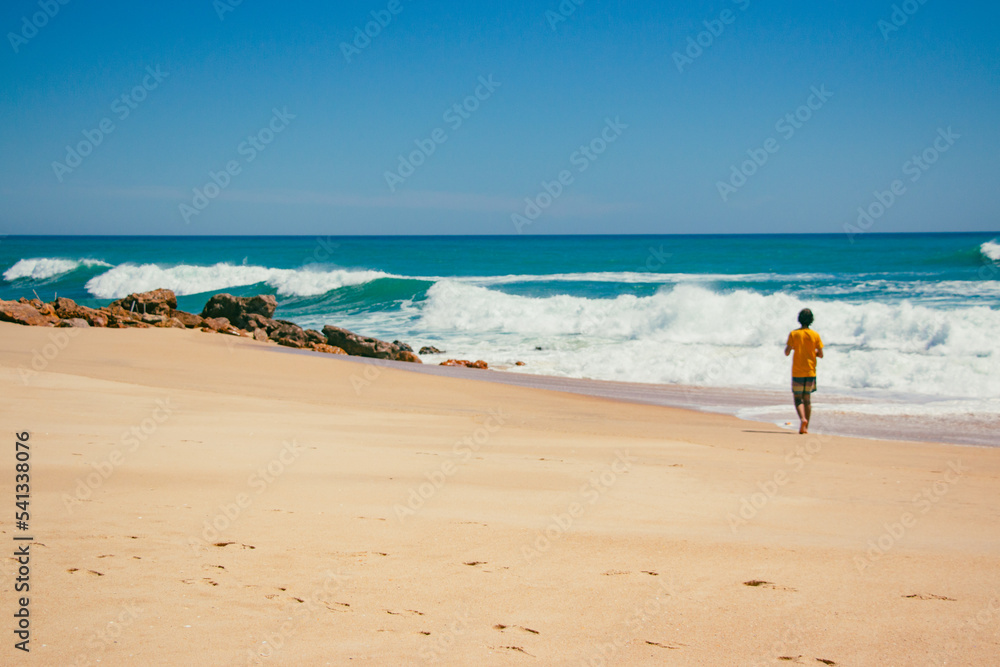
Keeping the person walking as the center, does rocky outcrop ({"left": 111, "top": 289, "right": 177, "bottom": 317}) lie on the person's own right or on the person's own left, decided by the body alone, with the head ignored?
on the person's own left

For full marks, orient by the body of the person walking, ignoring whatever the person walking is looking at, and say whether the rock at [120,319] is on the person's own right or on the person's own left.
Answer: on the person's own left

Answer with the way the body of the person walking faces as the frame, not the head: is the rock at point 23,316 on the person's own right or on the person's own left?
on the person's own left

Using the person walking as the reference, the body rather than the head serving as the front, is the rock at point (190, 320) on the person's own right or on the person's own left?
on the person's own left

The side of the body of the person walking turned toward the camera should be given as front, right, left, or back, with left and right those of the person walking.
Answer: back

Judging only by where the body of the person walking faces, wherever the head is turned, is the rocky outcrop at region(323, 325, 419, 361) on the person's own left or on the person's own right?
on the person's own left

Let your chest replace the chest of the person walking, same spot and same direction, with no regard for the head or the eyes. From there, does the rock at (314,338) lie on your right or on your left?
on your left

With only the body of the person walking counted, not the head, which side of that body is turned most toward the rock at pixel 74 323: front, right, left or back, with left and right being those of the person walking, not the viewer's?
left
